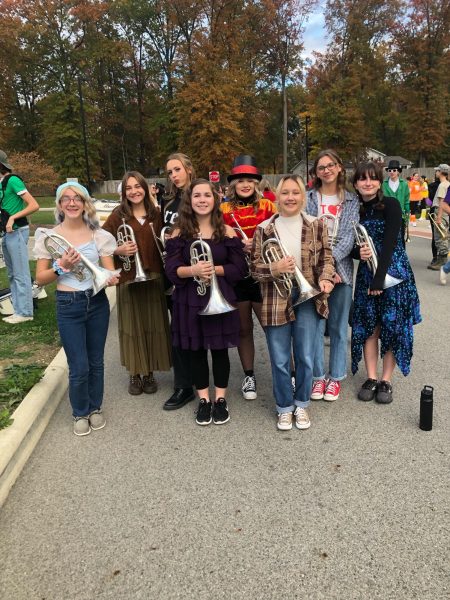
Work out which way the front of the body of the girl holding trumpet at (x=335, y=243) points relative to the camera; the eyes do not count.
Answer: toward the camera

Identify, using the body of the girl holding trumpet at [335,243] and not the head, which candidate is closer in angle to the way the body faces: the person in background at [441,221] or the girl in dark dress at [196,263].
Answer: the girl in dark dress

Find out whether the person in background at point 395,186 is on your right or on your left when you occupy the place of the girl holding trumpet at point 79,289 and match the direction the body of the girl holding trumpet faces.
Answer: on your left

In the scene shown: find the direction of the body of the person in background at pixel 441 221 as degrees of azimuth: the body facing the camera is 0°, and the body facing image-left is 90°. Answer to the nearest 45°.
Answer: approximately 90°

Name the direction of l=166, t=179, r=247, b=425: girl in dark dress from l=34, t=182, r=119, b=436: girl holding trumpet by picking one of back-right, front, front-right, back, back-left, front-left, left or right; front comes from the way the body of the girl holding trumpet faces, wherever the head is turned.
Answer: left

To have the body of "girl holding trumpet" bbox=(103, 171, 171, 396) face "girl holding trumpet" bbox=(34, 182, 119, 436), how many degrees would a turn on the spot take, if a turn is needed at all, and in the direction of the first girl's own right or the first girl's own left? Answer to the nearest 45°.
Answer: approximately 45° to the first girl's own right

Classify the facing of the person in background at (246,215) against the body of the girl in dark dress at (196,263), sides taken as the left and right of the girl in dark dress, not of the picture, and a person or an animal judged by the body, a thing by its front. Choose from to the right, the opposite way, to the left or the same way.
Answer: the same way

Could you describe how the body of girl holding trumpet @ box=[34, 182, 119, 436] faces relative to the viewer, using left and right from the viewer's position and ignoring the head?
facing the viewer

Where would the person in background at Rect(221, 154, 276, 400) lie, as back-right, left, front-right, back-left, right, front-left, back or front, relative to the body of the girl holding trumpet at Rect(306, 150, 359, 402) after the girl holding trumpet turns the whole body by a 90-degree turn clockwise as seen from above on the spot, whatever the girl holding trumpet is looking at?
front

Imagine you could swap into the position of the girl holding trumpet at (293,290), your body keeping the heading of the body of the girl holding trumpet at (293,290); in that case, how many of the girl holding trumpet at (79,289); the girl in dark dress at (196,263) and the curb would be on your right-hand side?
3
